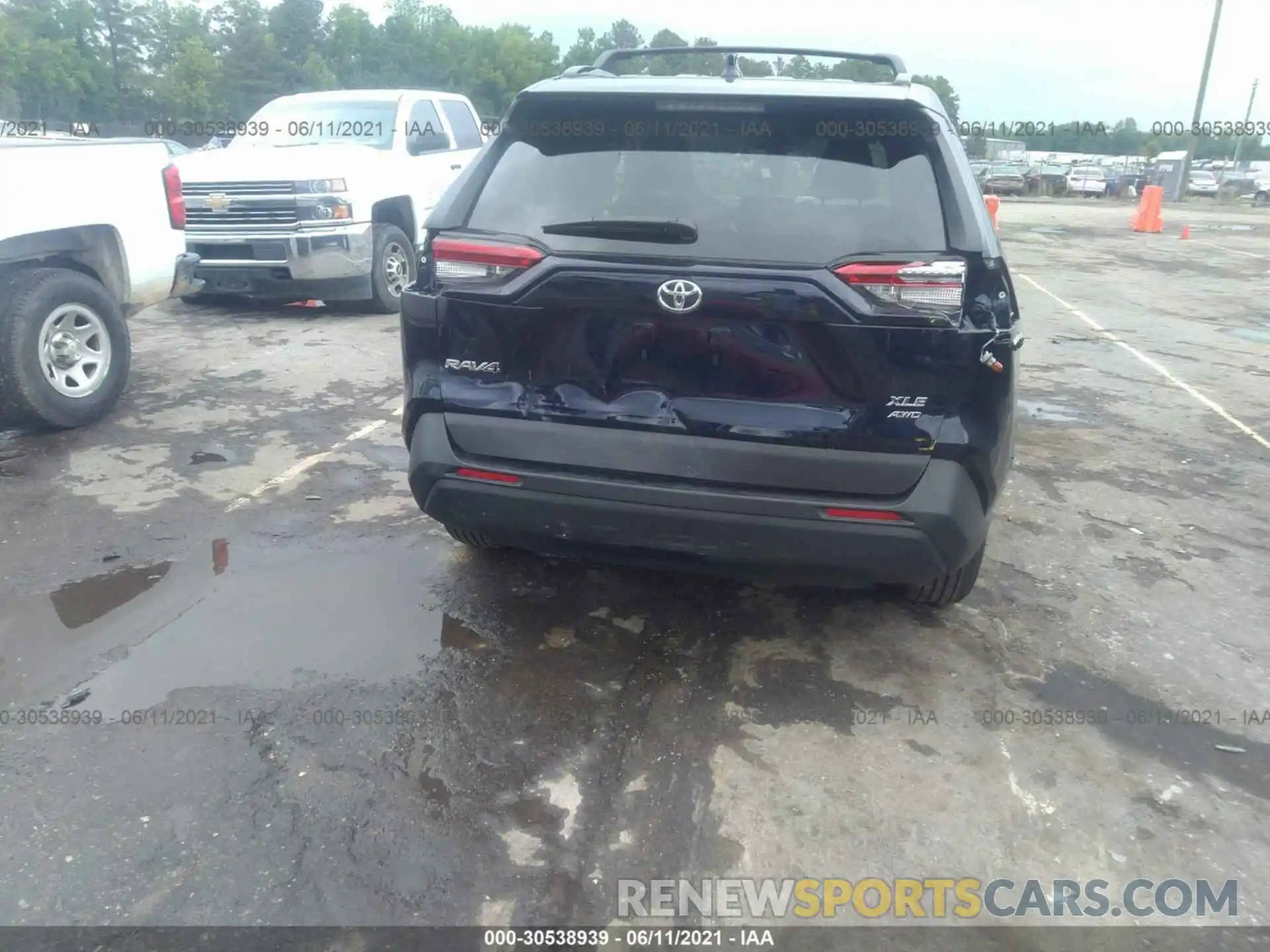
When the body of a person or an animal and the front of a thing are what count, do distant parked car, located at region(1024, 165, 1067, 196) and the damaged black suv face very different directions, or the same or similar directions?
very different directions

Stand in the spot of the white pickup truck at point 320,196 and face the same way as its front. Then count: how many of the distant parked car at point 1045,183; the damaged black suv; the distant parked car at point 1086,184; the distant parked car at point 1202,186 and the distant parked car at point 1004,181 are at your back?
4

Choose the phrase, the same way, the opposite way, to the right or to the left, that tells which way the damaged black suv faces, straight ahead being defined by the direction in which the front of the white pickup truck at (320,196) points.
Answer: the opposite way

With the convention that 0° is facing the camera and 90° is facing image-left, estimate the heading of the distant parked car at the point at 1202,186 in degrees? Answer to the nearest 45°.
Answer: approximately 0°

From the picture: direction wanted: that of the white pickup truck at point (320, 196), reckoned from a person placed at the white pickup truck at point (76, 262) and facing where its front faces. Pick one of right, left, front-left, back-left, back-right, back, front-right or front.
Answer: back

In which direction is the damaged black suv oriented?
away from the camera
